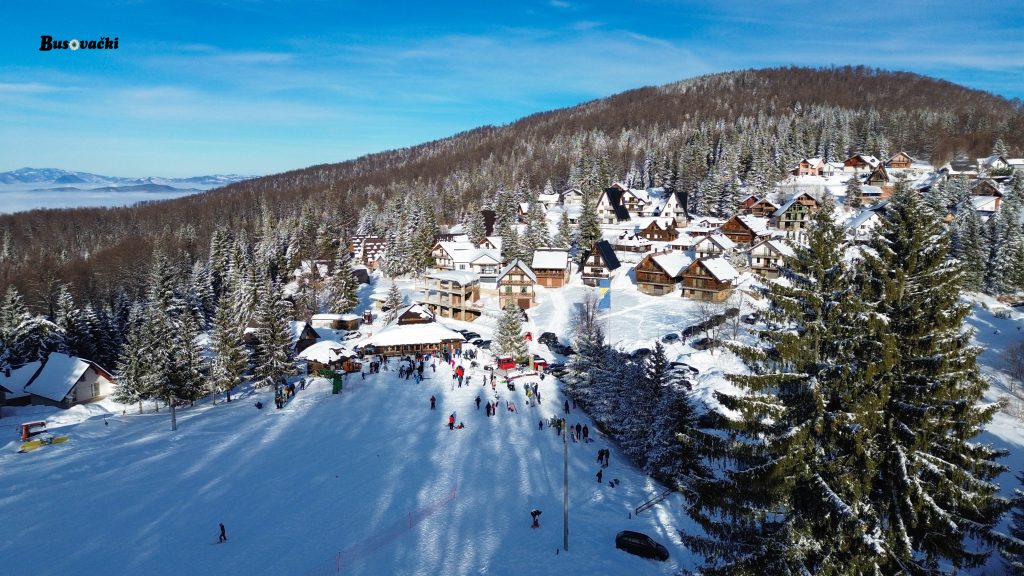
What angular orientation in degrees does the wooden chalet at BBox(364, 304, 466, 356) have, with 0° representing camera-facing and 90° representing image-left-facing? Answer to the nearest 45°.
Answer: approximately 0°

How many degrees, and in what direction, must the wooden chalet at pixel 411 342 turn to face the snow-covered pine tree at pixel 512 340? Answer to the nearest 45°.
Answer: approximately 45° to its left

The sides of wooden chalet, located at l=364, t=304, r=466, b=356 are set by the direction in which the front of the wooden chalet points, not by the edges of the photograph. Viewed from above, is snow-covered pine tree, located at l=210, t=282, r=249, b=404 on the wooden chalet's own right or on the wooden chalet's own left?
on the wooden chalet's own right

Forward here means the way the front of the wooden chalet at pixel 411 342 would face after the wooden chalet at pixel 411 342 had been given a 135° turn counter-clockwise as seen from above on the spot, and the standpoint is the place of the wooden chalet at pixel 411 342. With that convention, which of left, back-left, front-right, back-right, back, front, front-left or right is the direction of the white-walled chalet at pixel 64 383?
back-left

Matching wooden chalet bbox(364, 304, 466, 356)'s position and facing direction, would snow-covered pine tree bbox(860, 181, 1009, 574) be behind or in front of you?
in front

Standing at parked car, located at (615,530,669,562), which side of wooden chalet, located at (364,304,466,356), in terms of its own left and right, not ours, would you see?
front

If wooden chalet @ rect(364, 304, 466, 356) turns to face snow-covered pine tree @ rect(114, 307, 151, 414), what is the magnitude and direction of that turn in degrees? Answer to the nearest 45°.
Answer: approximately 90° to its right
